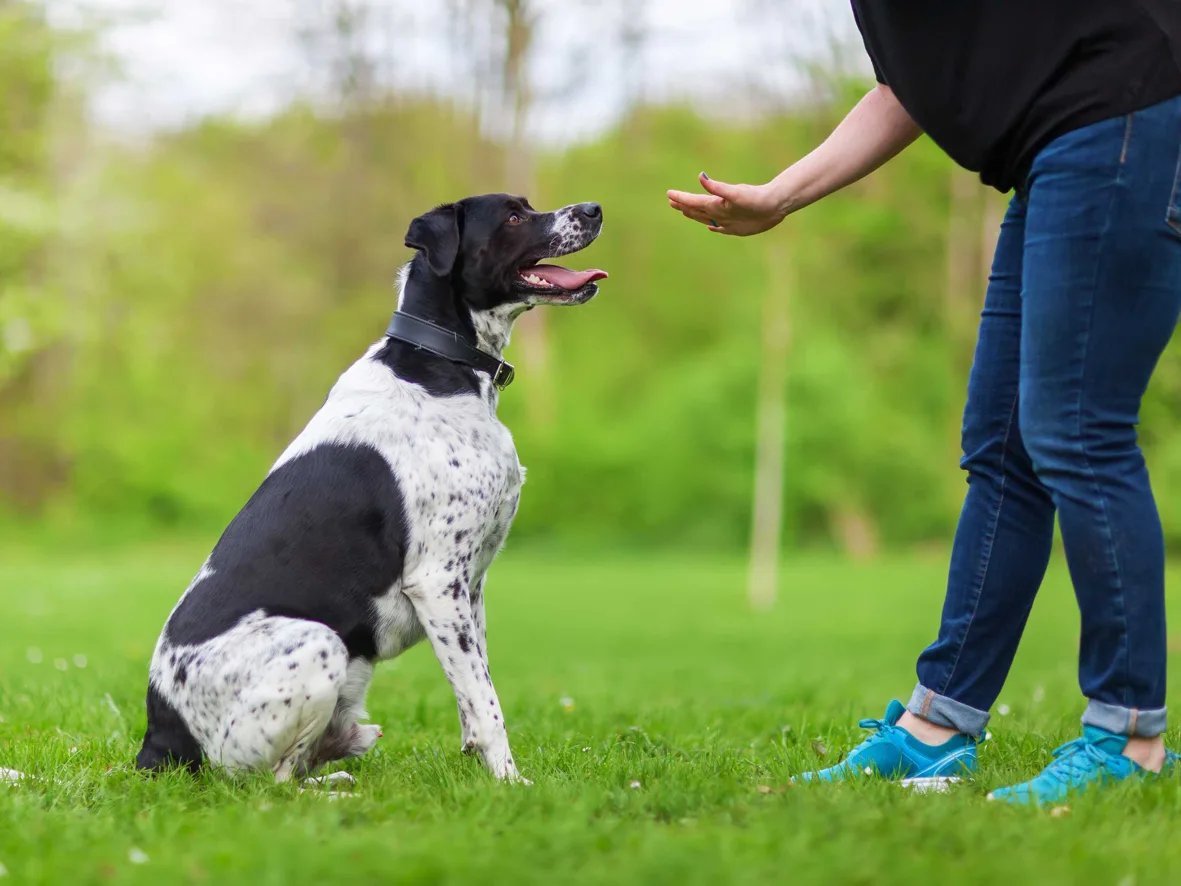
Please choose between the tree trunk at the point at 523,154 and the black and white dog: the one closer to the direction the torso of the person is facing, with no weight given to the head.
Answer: the black and white dog

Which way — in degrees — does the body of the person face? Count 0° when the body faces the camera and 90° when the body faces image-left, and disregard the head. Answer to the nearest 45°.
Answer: approximately 90°

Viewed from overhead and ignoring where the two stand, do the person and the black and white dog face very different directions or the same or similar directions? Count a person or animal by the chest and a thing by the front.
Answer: very different directions

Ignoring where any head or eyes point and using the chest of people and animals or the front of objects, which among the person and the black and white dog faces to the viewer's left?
the person

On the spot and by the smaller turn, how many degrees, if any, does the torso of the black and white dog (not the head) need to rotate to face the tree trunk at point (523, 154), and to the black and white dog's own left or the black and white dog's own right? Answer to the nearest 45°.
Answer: approximately 90° to the black and white dog's own left

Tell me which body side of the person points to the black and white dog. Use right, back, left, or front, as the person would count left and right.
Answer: front

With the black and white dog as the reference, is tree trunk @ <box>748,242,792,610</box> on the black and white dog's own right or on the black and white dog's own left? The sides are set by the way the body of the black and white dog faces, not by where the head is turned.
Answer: on the black and white dog's own left

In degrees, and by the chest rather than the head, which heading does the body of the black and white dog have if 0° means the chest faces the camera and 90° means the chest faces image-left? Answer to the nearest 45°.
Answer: approximately 270°

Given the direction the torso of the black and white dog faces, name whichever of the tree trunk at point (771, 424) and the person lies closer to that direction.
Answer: the person

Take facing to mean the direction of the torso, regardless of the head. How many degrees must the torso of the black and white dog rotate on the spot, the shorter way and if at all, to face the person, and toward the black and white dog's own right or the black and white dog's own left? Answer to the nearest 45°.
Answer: approximately 45° to the black and white dog's own right

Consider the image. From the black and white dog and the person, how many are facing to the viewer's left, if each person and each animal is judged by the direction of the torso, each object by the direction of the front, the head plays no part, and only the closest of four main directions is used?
1
